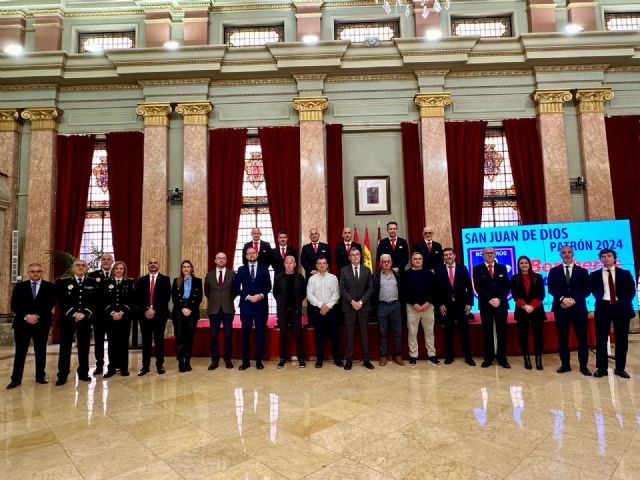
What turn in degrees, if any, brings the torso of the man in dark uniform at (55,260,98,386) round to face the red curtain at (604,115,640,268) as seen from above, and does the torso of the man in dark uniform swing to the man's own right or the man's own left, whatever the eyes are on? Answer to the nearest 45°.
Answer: approximately 90° to the man's own left

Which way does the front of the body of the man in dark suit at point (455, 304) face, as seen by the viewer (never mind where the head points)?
toward the camera

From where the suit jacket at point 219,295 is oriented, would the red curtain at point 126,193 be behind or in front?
behind

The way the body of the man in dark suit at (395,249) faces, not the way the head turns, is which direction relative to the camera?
toward the camera

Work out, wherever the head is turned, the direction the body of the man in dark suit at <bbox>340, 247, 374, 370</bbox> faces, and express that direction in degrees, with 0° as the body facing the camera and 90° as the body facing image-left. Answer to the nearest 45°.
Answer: approximately 0°

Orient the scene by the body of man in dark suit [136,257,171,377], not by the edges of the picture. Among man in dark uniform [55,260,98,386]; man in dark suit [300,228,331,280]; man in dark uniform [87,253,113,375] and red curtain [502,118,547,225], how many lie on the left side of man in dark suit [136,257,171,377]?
2

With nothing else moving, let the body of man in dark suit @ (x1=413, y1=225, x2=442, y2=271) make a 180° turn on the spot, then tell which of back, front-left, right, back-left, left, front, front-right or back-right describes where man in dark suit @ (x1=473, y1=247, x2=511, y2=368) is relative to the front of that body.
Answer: back-right

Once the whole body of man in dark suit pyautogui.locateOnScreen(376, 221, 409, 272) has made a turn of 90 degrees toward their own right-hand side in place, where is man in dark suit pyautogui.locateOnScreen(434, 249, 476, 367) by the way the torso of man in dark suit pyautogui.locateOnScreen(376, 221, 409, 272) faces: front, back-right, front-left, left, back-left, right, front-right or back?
back-left

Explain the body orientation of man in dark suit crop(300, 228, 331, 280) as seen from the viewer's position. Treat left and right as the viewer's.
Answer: facing the viewer

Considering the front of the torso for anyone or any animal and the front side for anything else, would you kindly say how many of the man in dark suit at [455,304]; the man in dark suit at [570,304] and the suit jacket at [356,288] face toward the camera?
3

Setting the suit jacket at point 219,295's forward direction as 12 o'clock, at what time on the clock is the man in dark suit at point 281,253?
The man in dark suit is roughly at 8 o'clock from the suit jacket.

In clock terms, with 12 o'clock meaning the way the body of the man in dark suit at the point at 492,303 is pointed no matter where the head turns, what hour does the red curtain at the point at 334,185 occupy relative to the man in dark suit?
The red curtain is roughly at 4 o'clock from the man in dark suit.
